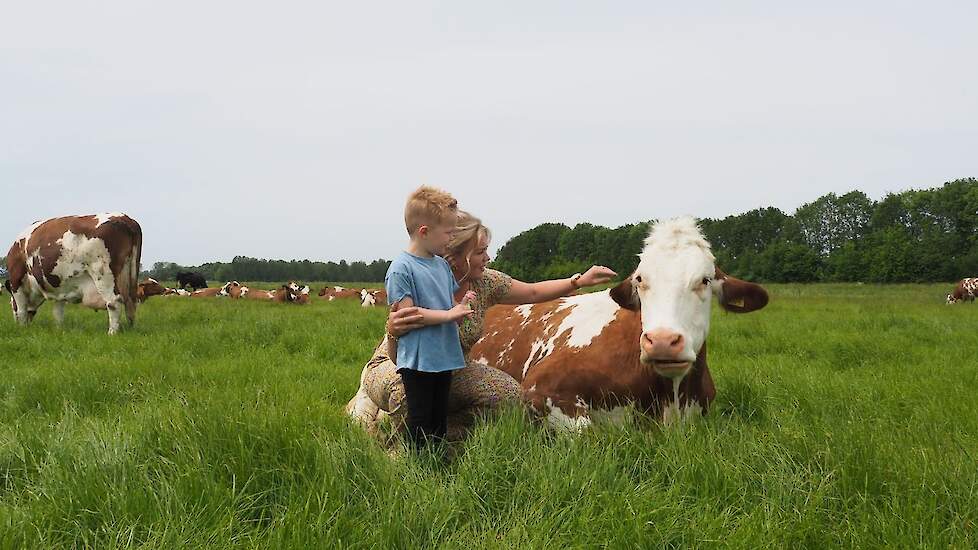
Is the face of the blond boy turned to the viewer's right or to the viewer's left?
to the viewer's right

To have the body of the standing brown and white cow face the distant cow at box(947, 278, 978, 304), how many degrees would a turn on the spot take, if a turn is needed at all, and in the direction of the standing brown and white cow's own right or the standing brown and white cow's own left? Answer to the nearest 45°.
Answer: approximately 135° to the standing brown and white cow's own right

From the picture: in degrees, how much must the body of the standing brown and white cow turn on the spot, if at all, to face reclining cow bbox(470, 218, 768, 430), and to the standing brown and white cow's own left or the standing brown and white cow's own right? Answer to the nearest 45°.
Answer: approximately 135° to the standing brown and white cow's own left

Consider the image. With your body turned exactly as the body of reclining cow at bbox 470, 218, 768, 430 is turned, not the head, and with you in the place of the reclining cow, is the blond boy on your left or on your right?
on your right

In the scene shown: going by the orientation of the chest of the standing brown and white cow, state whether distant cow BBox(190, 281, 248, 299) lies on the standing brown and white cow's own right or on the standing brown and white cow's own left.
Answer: on the standing brown and white cow's own right

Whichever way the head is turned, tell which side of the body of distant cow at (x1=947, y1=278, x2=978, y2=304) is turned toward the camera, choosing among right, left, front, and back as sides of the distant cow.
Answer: left

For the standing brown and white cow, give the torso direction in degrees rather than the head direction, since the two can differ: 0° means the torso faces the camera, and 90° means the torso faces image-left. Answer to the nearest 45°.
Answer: approximately 135°

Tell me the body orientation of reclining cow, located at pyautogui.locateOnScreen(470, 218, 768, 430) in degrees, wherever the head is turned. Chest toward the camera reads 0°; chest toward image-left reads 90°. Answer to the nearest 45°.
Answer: approximately 315°

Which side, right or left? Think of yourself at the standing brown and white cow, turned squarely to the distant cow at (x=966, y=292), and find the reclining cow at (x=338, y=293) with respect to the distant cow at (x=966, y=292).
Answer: left
